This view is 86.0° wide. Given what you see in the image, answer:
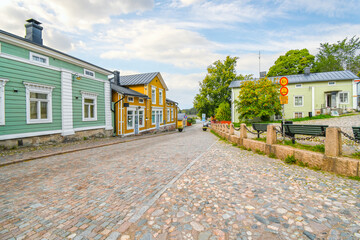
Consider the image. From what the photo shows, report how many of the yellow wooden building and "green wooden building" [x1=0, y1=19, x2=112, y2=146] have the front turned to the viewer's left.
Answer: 0

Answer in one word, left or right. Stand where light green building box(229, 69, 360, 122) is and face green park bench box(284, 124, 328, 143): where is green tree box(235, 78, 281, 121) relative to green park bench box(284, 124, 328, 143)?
right

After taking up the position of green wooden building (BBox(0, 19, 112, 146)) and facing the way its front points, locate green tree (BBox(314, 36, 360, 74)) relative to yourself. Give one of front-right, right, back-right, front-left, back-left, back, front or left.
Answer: front-left

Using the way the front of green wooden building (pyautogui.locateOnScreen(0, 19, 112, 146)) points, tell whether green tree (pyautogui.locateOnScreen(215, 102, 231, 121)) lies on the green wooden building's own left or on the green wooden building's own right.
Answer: on the green wooden building's own left

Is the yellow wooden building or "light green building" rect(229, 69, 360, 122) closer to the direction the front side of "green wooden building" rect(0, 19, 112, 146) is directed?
the light green building

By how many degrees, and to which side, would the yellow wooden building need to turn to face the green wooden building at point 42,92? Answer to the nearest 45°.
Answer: approximately 90° to its right

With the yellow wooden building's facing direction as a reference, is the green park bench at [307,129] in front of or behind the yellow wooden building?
in front

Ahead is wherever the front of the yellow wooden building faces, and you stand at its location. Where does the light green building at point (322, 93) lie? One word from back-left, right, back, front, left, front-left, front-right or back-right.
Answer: front-left

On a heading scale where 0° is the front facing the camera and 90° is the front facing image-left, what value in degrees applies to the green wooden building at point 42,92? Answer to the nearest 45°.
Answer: approximately 315°

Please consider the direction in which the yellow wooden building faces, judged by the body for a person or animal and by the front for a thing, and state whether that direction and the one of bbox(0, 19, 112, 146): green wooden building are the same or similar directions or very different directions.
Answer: same or similar directions

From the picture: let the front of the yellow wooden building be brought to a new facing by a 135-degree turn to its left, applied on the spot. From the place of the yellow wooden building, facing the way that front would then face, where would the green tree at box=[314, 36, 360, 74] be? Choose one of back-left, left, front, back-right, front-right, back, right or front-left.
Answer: right

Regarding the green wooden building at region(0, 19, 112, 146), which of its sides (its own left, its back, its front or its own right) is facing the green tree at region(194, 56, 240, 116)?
left

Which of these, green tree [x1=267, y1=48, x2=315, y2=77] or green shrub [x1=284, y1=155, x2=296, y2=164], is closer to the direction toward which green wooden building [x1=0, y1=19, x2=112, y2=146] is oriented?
the green shrub

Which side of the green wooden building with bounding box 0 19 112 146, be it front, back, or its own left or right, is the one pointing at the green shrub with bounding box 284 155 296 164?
front
